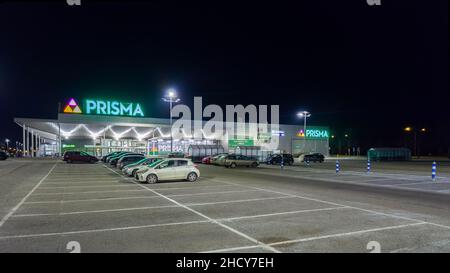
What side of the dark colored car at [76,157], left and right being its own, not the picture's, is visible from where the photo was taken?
right

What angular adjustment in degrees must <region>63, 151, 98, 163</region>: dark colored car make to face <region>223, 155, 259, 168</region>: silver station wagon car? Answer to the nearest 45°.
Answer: approximately 45° to its right

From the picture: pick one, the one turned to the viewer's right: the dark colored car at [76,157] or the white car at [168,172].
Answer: the dark colored car

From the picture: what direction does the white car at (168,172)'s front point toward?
to the viewer's left

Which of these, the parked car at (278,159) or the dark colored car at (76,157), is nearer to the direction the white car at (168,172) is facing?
the dark colored car
